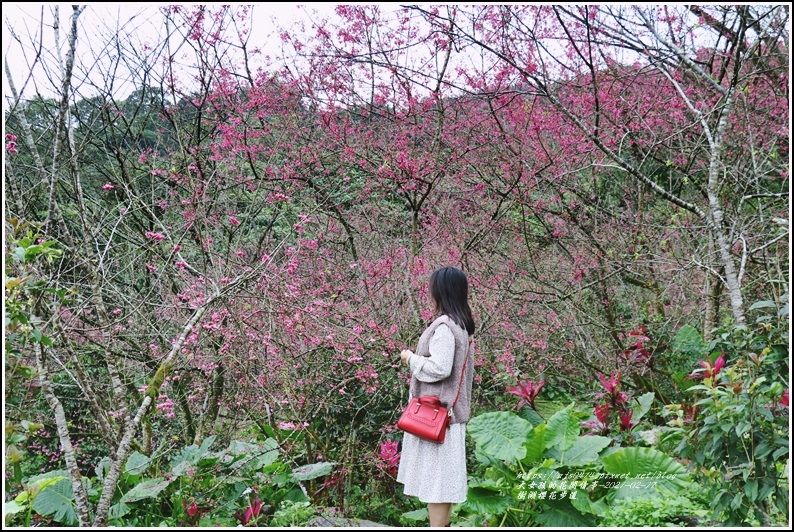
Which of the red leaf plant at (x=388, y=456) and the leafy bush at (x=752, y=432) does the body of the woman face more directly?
the red leaf plant

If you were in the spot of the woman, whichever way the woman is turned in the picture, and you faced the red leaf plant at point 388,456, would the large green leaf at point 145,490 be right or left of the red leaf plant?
left

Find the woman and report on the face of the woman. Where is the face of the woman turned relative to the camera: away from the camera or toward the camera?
away from the camera

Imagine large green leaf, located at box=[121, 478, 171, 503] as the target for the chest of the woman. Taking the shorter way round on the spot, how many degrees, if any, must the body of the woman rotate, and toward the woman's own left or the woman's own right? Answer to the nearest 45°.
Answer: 0° — they already face it

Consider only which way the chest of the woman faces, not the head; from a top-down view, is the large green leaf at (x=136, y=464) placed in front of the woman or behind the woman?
in front

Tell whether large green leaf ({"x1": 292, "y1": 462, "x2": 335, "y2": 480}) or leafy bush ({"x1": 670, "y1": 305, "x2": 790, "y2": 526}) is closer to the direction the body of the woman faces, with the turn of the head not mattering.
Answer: the large green leaf

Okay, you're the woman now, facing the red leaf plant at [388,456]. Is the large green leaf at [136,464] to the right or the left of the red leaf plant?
left

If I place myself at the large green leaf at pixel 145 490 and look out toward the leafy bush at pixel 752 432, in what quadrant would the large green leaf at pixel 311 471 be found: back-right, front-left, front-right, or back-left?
front-left

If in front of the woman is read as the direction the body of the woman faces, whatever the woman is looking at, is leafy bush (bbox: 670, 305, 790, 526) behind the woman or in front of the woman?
behind
